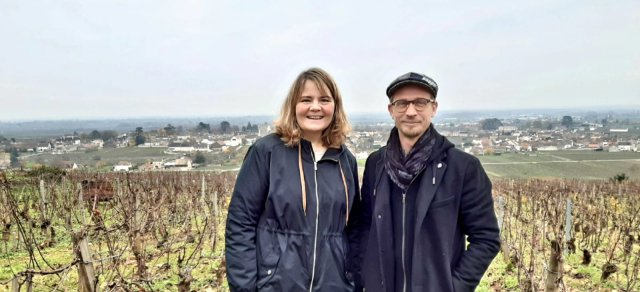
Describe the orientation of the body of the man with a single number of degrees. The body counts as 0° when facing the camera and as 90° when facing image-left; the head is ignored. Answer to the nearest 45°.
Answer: approximately 45°

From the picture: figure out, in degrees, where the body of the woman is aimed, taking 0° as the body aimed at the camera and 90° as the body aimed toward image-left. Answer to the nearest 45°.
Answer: approximately 315°
